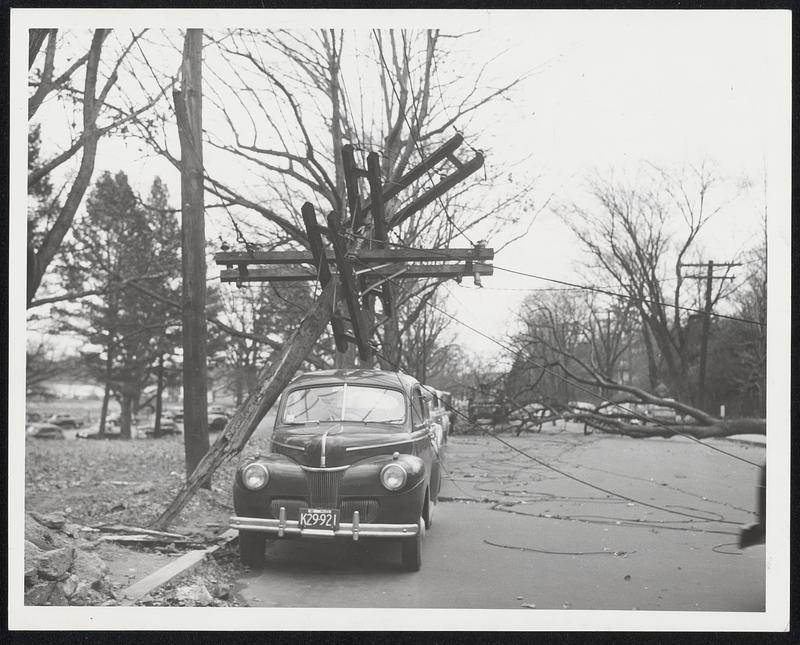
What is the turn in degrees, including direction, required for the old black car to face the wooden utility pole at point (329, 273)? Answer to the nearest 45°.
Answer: approximately 180°

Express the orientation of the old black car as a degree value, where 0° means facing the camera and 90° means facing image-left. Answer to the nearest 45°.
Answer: approximately 0°

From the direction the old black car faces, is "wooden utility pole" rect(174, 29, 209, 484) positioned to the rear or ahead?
to the rear

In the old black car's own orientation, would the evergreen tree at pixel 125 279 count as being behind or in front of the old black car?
behind

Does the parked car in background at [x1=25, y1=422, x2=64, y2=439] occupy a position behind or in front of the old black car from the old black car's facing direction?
behind

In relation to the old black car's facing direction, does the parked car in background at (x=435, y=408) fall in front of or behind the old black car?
behind
